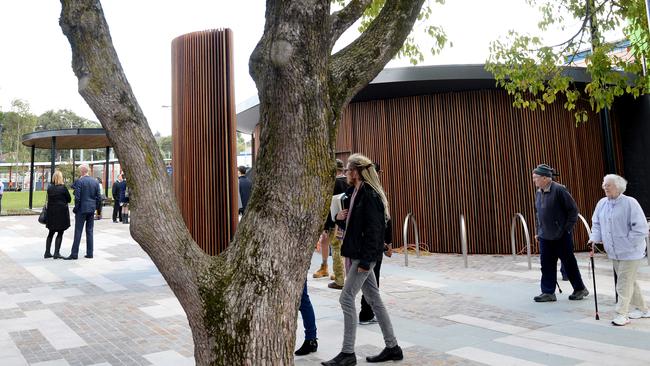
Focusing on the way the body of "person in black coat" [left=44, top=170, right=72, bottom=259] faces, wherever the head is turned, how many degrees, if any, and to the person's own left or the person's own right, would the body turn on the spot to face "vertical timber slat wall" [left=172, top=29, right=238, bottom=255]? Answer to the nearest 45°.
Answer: approximately 90° to the person's own right

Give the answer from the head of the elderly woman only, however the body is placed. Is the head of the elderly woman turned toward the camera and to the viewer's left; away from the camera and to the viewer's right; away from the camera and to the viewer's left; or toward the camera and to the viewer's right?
toward the camera and to the viewer's left

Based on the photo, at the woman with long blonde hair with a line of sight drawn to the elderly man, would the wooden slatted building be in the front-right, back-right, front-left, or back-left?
front-left

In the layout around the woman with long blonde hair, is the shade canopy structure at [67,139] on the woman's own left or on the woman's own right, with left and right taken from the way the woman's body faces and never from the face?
on the woman's own right

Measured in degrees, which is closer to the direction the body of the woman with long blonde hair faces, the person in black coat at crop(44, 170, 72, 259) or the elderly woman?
the person in black coat

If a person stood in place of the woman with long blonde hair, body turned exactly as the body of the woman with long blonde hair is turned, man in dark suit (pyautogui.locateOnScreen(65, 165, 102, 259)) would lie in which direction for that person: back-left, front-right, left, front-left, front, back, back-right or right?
front-right
